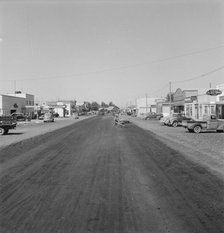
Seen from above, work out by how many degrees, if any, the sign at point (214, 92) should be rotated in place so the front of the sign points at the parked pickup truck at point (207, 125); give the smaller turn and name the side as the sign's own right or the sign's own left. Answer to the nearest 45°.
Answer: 0° — it already faces it

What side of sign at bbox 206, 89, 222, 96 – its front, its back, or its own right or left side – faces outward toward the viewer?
front

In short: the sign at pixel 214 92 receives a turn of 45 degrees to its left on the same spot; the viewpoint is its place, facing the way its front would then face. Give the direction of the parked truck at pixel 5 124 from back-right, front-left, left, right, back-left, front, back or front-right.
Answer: right
